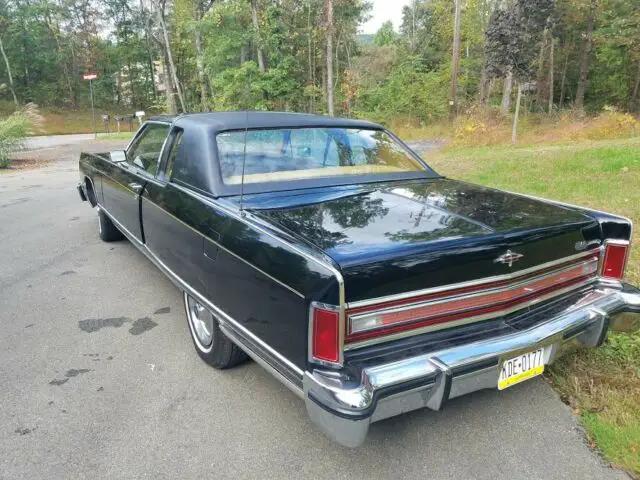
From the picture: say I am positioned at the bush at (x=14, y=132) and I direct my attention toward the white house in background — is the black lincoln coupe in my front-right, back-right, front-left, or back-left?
back-right

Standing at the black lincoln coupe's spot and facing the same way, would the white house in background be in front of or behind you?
in front

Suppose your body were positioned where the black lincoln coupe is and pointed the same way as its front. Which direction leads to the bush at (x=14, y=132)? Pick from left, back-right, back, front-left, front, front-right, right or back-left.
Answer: front

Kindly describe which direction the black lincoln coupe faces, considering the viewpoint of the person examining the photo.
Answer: facing away from the viewer and to the left of the viewer
